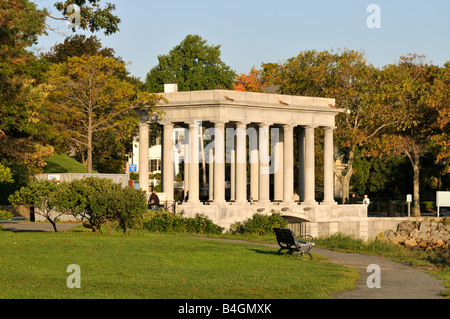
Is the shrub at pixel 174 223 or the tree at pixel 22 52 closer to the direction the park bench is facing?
the shrub

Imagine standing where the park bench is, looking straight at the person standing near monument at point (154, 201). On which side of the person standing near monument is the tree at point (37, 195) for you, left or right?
left
